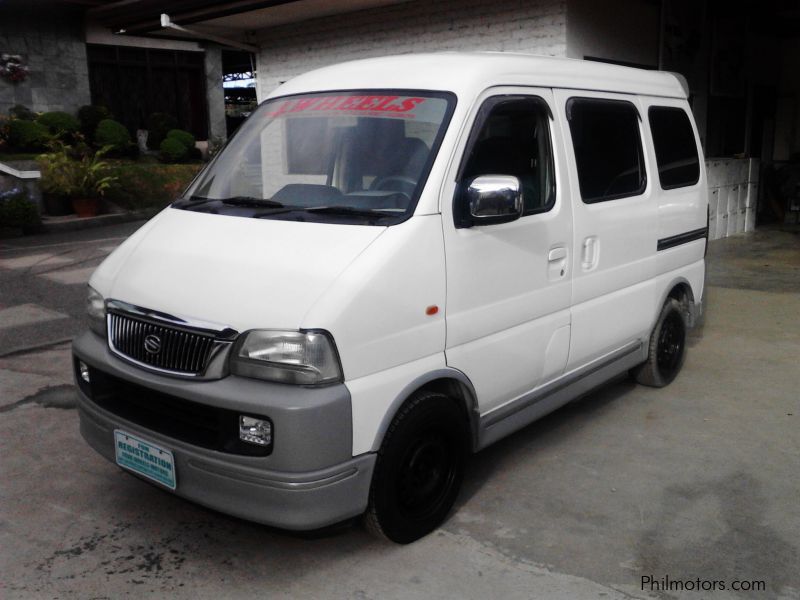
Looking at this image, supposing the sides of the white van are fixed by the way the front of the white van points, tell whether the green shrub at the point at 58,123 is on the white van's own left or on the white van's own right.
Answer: on the white van's own right

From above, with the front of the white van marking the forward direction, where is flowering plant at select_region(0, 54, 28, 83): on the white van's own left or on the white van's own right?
on the white van's own right

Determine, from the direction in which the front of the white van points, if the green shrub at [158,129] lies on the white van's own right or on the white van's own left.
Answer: on the white van's own right

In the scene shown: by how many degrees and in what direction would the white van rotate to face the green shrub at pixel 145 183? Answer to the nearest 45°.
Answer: approximately 135° to its right

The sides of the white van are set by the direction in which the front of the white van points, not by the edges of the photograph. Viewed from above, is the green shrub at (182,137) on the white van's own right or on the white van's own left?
on the white van's own right

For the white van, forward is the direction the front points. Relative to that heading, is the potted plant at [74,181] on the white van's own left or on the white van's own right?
on the white van's own right

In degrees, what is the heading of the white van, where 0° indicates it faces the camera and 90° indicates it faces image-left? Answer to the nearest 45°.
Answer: approximately 45°

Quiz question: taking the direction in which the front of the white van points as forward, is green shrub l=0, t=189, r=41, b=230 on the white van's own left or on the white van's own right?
on the white van's own right

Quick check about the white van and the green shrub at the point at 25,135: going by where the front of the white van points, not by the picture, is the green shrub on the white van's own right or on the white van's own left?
on the white van's own right
